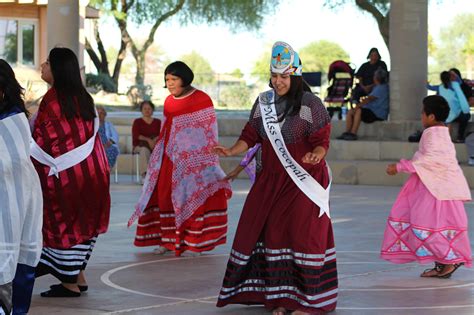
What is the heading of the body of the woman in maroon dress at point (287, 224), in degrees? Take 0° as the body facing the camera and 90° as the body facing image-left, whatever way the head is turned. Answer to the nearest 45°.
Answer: approximately 45°

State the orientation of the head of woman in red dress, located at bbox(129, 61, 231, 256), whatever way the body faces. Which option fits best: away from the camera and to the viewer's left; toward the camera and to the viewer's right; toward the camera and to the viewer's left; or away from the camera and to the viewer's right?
toward the camera and to the viewer's left

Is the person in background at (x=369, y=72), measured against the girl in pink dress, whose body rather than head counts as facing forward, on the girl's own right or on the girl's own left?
on the girl's own right

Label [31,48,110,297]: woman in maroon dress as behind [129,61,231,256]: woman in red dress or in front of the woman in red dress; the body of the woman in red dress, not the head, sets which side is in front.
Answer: in front

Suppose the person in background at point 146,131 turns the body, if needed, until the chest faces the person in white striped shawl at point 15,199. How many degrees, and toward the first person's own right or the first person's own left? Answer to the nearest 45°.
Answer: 0° — they already face them

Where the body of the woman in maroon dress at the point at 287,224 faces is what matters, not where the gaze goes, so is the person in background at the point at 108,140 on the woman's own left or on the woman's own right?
on the woman's own right

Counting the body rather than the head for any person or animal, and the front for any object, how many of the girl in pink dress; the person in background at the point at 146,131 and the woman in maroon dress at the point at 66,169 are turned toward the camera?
1

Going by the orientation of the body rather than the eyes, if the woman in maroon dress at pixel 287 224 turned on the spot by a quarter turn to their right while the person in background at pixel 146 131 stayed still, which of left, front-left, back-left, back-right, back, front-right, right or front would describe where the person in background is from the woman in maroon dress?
front-right

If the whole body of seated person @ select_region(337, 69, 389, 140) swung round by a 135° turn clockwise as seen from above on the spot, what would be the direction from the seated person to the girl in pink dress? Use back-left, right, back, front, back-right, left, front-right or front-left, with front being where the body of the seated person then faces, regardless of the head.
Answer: back-right

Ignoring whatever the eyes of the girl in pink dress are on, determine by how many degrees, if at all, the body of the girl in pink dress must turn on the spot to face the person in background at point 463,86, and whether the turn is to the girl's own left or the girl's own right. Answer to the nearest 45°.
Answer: approximately 90° to the girl's own right

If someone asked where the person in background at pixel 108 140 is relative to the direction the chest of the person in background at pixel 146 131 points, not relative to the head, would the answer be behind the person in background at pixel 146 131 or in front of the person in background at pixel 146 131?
in front

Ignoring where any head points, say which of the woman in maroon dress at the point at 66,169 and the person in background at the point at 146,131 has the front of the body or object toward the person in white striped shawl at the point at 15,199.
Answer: the person in background at the point at 146,131

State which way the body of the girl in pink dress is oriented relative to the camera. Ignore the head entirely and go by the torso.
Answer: to the viewer's left

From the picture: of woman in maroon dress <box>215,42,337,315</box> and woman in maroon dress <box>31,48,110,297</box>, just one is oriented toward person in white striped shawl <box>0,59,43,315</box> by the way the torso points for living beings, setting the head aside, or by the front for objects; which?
woman in maroon dress <box>215,42,337,315</box>

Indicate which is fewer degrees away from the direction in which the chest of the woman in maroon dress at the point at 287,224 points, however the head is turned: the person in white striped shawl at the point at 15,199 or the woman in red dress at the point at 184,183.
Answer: the person in white striped shawl
